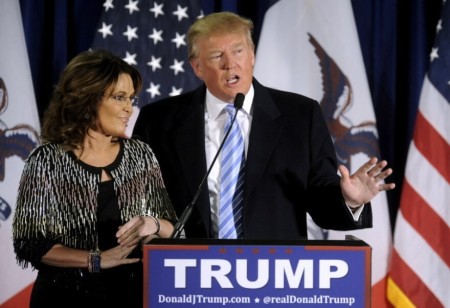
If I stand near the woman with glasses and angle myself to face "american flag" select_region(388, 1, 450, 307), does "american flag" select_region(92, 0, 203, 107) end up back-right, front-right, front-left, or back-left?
front-left

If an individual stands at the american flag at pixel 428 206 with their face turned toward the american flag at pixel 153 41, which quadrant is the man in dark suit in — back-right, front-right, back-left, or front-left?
front-left

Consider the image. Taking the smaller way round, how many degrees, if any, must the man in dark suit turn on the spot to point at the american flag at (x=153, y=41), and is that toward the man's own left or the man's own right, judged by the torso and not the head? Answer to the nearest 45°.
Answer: approximately 135° to the man's own right

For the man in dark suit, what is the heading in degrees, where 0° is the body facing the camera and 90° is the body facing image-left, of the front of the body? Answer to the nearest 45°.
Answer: approximately 0°

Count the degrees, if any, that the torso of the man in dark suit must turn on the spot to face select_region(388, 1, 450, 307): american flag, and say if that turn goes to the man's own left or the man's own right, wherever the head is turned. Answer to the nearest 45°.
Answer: approximately 135° to the man's own left

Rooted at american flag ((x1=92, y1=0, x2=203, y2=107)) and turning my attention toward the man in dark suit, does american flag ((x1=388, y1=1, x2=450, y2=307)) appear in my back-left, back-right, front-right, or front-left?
front-left

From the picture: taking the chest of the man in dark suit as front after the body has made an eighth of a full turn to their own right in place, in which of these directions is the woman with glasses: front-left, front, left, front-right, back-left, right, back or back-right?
front
